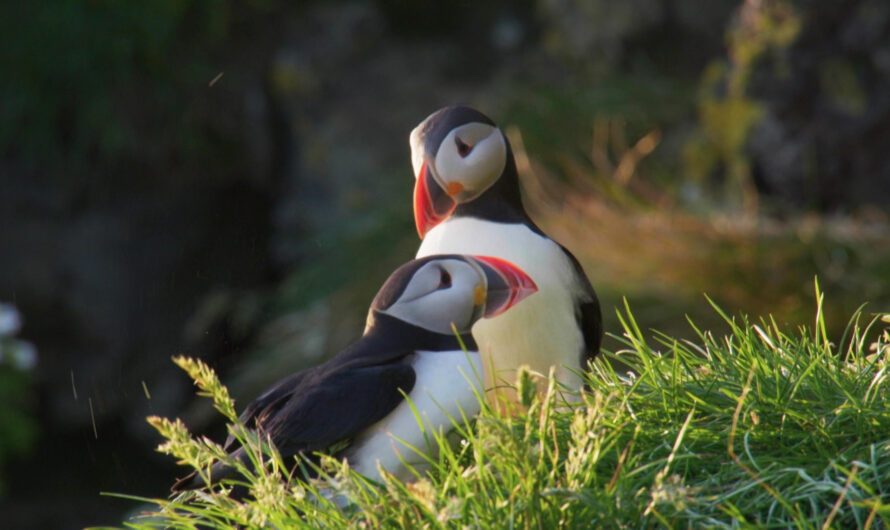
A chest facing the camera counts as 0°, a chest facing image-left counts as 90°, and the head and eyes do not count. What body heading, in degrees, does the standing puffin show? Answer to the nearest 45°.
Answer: approximately 45°

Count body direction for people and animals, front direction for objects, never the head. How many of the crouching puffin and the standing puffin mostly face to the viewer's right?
1

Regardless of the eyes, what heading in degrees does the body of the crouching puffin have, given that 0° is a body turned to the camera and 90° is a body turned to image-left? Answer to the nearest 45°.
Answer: approximately 270°
